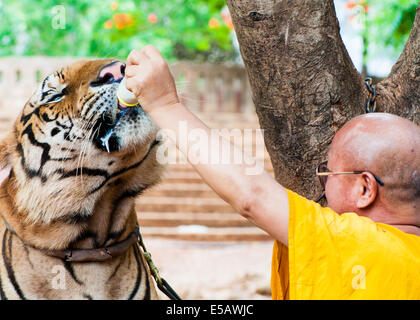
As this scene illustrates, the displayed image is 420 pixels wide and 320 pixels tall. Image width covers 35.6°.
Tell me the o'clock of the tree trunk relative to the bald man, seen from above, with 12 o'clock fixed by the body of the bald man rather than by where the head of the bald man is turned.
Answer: The tree trunk is roughly at 1 o'clock from the bald man.

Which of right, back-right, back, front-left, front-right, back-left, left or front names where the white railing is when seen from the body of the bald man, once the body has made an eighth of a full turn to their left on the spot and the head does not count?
right

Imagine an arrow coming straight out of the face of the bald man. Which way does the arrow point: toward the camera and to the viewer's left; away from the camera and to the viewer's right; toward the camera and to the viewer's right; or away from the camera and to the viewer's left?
away from the camera and to the viewer's left

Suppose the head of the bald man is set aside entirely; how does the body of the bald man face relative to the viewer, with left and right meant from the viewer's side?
facing away from the viewer and to the left of the viewer

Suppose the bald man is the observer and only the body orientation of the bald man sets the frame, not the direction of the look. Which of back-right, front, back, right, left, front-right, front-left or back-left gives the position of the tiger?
front
